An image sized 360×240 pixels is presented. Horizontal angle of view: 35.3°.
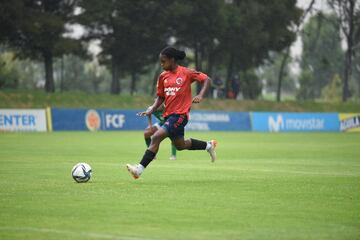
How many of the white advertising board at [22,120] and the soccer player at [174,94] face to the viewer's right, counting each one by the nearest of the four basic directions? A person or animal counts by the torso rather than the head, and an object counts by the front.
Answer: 0

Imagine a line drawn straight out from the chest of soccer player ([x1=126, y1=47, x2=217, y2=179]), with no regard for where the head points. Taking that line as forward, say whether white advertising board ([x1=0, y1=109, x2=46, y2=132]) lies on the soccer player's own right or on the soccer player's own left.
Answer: on the soccer player's own right

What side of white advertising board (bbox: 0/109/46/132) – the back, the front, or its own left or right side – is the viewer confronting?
front

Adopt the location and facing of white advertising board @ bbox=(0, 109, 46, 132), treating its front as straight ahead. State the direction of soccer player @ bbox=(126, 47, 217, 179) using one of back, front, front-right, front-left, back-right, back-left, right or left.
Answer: front

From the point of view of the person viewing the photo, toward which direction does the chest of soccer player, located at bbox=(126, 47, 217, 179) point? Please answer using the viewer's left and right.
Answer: facing the viewer and to the left of the viewer

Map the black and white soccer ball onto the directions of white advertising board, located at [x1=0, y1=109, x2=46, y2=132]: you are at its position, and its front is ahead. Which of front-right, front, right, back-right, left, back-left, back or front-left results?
front
